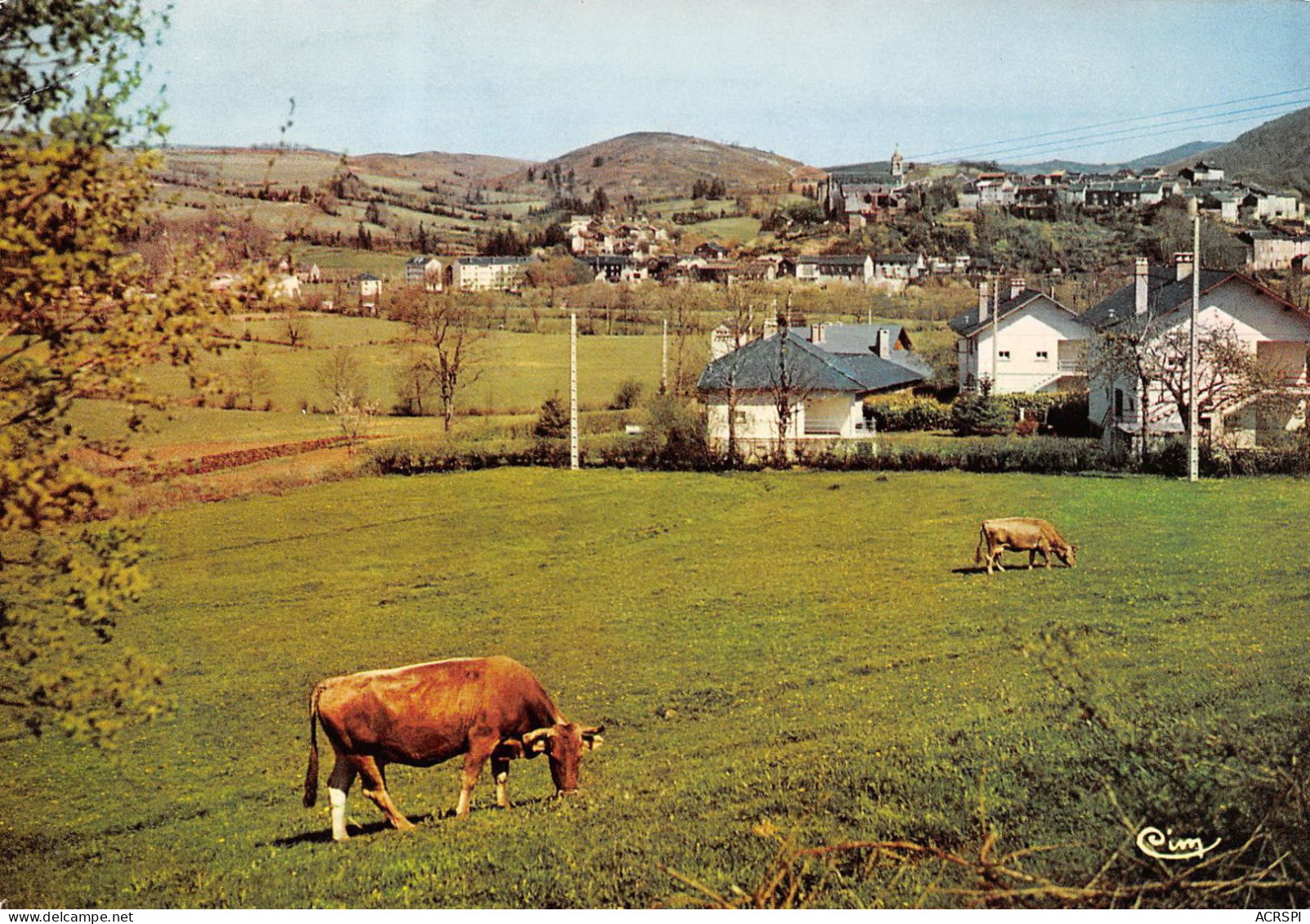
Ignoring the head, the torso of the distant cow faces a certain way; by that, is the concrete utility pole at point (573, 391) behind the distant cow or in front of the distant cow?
behind

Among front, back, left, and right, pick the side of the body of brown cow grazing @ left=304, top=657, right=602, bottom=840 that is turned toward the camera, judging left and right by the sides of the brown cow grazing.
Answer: right

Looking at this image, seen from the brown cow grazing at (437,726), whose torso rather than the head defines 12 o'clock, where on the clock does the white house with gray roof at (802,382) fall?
The white house with gray roof is roughly at 10 o'clock from the brown cow grazing.

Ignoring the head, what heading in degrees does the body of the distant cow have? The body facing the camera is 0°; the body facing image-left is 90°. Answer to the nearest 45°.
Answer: approximately 270°

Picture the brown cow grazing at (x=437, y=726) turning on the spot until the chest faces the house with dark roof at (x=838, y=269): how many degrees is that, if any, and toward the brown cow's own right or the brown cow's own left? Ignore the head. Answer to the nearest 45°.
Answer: approximately 45° to the brown cow's own left

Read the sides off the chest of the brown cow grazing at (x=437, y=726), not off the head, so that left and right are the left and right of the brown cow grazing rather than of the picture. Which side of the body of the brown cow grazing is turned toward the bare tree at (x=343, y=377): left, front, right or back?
left

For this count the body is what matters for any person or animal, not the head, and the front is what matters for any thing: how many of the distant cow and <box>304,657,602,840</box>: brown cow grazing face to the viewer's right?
2
